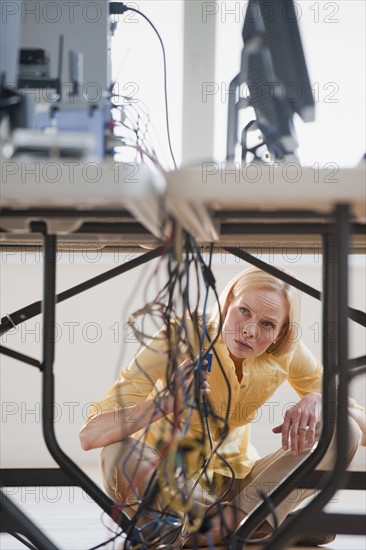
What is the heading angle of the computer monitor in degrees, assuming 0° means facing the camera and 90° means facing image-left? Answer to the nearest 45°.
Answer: approximately 225°
